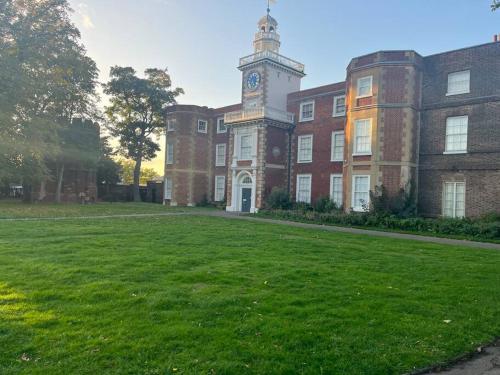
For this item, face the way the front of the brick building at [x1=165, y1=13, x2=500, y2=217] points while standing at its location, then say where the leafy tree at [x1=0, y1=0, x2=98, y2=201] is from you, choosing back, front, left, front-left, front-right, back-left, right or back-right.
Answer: front-right

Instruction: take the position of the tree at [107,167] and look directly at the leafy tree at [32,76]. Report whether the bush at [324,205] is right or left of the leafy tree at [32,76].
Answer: left

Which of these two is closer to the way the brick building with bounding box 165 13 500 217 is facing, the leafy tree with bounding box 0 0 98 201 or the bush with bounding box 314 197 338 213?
the bush

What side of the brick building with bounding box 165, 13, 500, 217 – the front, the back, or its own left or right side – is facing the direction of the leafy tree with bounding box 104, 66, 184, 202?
right

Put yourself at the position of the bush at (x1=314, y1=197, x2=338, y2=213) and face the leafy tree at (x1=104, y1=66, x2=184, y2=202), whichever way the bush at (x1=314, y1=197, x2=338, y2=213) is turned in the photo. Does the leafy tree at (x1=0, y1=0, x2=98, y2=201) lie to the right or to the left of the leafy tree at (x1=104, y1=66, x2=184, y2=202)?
left

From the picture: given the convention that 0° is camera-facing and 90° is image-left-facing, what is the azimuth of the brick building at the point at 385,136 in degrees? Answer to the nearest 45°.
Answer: approximately 45°

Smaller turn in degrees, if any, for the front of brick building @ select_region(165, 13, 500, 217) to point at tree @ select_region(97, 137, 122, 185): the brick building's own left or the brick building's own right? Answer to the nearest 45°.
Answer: approximately 90° to the brick building's own right
